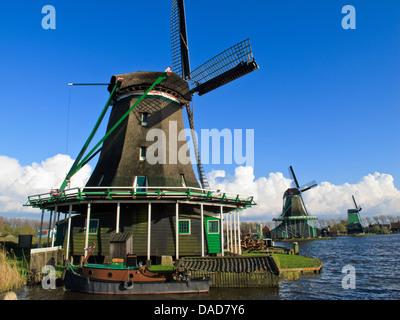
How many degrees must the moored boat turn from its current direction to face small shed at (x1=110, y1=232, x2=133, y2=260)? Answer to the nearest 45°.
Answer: approximately 90° to its right

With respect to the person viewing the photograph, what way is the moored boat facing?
facing to the left of the viewer

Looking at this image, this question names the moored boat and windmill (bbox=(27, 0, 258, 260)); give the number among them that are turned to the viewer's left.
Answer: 1

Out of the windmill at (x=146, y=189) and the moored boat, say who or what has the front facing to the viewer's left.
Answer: the moored boat

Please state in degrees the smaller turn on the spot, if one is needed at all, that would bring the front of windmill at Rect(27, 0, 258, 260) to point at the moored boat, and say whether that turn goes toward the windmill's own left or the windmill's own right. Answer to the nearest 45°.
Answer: approximately 135° to the windmill's own right

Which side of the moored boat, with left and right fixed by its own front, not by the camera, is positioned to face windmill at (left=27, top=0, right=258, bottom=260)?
right

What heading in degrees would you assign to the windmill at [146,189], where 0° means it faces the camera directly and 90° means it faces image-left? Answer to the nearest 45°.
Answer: approximately 225°
